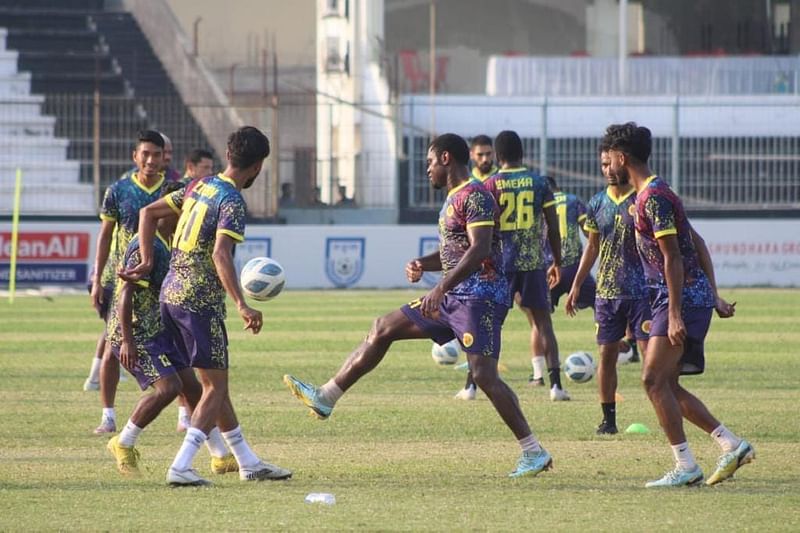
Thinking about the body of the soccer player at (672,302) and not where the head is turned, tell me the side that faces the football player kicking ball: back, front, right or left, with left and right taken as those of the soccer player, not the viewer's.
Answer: front

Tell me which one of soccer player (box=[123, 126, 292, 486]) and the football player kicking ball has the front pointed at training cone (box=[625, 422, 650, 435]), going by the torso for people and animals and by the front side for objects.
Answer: the soccer player

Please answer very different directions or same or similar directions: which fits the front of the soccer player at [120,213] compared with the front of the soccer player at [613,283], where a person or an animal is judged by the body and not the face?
same or similar directions

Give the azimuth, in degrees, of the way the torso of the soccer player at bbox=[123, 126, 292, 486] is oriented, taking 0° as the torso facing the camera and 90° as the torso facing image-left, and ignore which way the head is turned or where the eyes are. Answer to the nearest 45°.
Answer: approximately 225°

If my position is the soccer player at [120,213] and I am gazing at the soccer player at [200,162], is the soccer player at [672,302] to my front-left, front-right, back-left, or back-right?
back-right

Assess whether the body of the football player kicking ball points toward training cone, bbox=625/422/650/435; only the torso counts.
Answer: no

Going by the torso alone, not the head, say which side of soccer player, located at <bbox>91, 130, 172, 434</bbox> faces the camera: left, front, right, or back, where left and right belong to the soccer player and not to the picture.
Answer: front

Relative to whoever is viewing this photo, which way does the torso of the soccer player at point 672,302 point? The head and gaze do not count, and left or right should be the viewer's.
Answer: facing to the left of the viewer

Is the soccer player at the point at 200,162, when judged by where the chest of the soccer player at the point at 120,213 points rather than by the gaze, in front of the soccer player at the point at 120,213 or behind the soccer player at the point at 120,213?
behind

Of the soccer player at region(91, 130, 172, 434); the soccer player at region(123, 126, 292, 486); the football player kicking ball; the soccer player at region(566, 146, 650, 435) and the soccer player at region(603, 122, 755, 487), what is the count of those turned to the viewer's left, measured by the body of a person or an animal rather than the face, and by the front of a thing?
2

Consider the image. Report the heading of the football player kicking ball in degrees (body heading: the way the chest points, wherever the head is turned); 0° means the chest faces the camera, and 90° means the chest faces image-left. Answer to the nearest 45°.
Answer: approximately 90°

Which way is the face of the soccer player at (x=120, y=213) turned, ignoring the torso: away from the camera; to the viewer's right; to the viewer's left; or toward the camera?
toward the camera

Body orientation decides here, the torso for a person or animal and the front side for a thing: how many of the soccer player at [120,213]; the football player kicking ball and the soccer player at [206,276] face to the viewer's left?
1

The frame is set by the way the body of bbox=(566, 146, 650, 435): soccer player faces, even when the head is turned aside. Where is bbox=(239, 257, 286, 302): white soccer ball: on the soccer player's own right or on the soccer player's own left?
on the soccer player's own right
